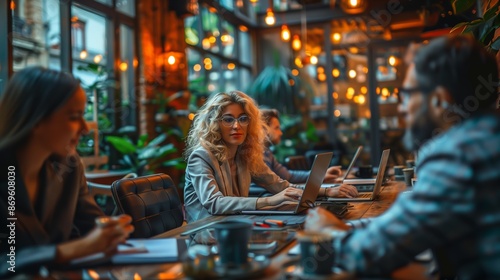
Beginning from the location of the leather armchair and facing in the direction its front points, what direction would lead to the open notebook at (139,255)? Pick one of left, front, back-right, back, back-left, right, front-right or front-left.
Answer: front-right

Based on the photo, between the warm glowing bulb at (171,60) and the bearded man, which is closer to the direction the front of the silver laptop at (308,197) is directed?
the warm glowing bulb

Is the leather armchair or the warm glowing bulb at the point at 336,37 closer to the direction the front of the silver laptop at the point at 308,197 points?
the leather armchair

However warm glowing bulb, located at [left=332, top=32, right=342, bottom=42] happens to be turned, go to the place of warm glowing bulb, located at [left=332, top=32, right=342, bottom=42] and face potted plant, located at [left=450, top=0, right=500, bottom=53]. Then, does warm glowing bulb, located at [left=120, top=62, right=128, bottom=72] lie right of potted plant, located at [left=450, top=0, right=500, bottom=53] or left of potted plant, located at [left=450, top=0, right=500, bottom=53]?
right

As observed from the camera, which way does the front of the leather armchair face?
facing the viewer and to the right of the viewer

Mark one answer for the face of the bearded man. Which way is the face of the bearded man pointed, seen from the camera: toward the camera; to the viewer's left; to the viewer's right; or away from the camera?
to the viewer's left

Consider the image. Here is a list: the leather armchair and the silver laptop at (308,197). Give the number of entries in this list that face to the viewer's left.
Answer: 1

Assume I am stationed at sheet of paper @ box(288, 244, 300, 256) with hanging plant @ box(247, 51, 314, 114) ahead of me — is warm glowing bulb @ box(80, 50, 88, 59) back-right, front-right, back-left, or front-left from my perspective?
front-left

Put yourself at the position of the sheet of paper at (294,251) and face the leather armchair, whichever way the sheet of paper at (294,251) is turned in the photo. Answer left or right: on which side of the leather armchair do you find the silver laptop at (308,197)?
right

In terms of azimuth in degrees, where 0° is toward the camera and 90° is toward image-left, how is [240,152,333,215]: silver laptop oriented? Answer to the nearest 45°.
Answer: approximately 90°

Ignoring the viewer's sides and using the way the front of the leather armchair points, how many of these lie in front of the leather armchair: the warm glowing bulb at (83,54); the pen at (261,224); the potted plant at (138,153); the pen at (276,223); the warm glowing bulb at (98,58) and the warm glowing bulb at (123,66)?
2

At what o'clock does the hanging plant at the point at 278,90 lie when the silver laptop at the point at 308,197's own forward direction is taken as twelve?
The hanging plant is roughly at 3 o'clock from the silver laptop.
